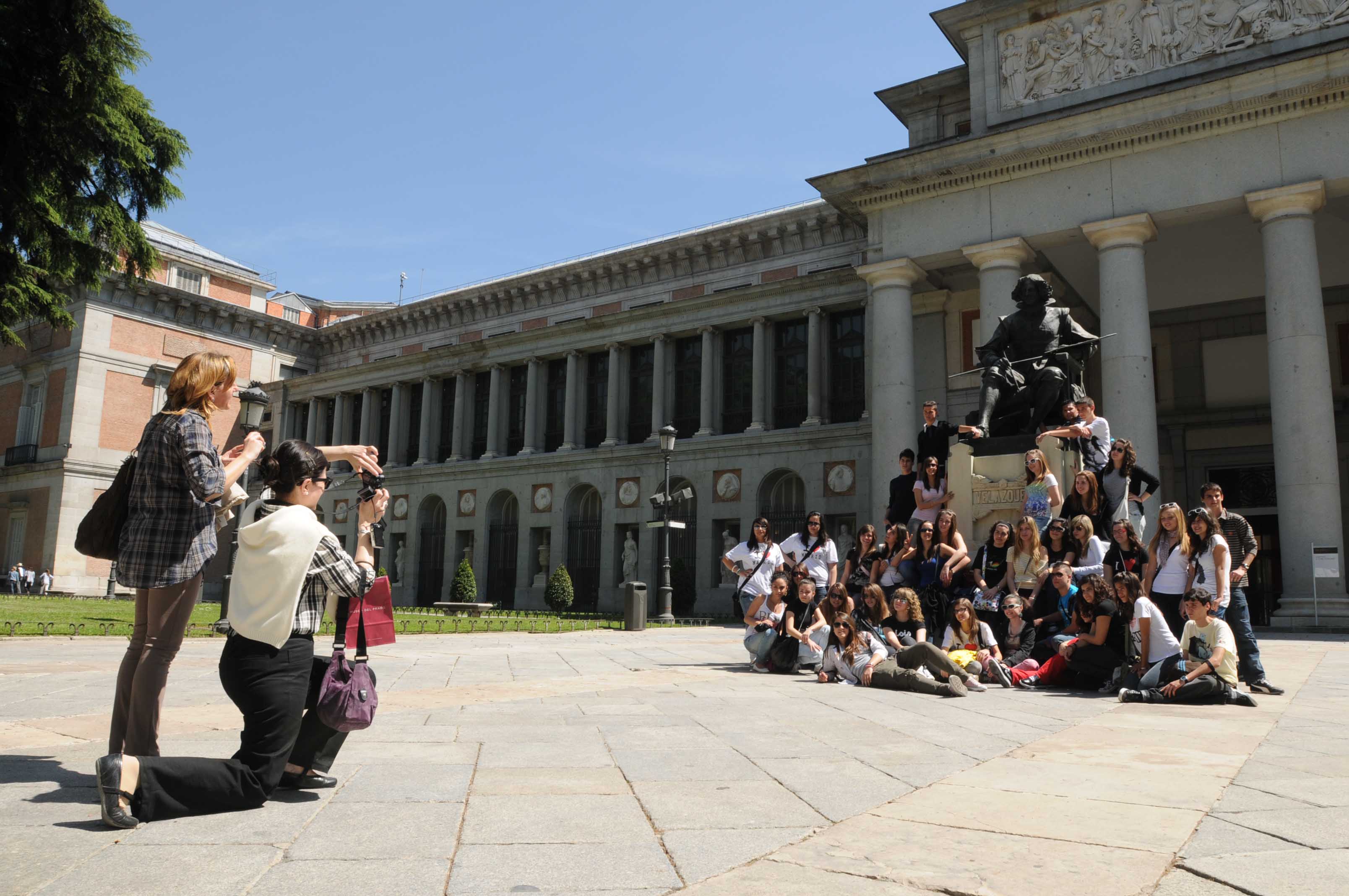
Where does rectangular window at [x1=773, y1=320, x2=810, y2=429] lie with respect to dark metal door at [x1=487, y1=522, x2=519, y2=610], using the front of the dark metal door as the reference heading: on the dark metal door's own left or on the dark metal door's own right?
on the dark metal door's own left

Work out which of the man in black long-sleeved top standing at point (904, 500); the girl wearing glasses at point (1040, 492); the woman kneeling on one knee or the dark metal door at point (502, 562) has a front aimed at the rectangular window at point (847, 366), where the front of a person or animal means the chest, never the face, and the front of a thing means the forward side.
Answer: the woman kneeling on one knee

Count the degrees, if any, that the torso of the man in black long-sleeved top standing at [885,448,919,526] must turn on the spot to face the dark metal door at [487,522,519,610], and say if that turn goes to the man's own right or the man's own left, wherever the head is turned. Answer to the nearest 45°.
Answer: approximately 90° to the man's own right

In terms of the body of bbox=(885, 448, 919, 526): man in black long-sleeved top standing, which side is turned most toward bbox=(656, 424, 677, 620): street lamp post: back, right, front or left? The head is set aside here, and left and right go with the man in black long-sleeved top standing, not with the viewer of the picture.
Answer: right

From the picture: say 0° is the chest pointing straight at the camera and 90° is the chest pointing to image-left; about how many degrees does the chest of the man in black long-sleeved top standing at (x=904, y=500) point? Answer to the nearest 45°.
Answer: approximately 45°

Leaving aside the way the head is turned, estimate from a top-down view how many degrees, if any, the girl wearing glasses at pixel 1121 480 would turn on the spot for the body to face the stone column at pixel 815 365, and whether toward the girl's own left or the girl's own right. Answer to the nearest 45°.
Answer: approximately 90° to the girl's own right

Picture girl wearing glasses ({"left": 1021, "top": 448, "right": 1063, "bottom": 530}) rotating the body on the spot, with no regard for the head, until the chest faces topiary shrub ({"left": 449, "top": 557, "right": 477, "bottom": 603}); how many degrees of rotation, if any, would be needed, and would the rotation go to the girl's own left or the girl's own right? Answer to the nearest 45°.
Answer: approximately 90° to the girl's own right

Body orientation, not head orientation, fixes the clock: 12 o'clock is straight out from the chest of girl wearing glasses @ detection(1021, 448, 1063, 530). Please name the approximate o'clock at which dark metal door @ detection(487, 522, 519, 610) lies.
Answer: The dark metal door is roughly at 3 o'clock from the girl wearing glasses.

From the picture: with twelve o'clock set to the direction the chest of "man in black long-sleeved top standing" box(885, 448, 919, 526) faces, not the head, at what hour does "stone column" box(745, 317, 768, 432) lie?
The stone column is roughly at 4 o'clock from the man in black long-sleeved top standing.

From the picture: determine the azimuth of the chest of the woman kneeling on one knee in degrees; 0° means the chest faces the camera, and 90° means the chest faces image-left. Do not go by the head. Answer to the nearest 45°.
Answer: approximately 225°

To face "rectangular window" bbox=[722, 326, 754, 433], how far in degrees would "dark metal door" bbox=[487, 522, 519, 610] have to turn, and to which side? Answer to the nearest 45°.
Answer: approximately 90° to its left

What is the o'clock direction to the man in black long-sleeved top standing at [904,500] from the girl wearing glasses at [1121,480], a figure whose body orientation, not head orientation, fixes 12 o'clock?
The man in black long-sleeved top standing is roughly at 2 o'clock from the girl wearing glasses.
